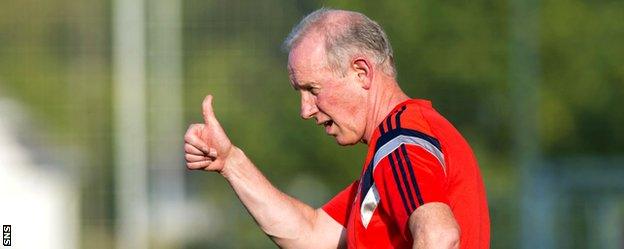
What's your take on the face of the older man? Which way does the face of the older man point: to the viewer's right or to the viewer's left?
to the viewer's left

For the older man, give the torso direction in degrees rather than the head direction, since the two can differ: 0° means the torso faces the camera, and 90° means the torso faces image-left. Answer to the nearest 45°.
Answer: approximately 90°
